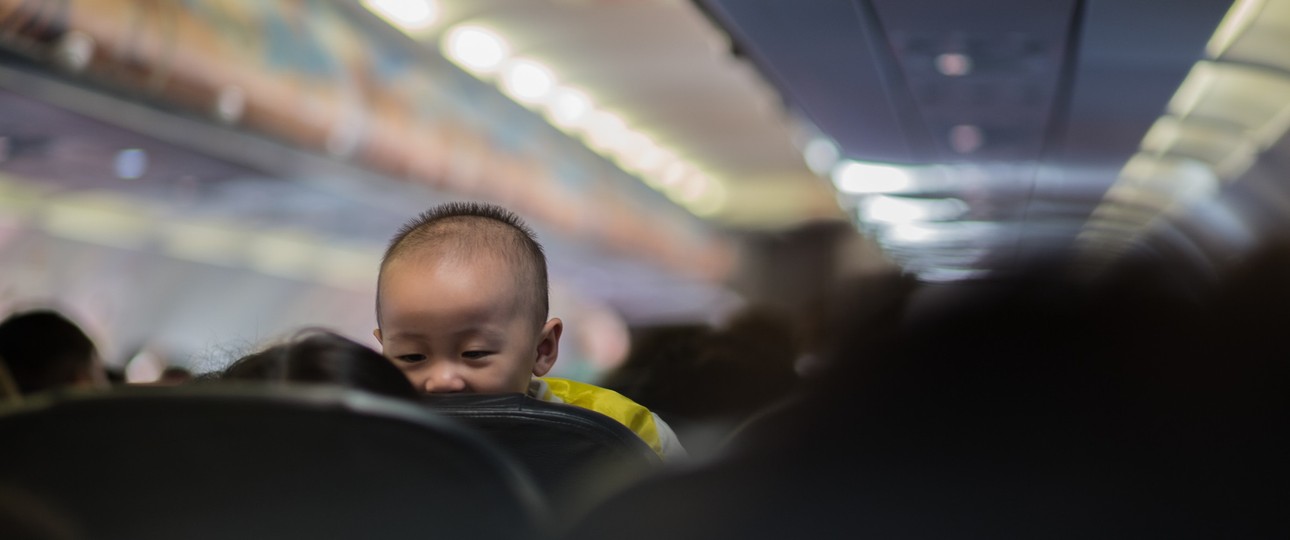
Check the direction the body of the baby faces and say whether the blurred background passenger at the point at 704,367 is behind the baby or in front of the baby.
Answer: behind

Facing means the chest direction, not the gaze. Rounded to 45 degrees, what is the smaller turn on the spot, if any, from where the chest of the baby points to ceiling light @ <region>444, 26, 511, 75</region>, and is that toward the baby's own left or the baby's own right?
approximately 135° to the baby's own right

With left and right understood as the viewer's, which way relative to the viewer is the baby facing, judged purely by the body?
facing the viewer and to the left of the viewer

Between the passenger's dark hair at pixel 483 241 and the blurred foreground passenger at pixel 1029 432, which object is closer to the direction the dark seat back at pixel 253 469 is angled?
the passenger's dark hair

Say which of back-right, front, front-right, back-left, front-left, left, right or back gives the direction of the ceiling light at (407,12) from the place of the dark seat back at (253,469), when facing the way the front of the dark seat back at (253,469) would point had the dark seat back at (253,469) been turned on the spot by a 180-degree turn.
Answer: back

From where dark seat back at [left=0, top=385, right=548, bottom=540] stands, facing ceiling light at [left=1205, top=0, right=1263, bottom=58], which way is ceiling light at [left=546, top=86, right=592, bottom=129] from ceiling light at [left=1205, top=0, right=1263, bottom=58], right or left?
left

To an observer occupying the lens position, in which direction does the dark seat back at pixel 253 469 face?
facing away from the viewer

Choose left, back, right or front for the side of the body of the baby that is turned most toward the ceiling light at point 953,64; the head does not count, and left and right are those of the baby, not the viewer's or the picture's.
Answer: back

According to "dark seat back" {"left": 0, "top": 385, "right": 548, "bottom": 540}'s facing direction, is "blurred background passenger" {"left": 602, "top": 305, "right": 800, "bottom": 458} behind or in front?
in front

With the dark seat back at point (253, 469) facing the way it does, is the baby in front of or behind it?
in front

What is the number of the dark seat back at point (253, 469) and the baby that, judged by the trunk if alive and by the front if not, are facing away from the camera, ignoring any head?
1

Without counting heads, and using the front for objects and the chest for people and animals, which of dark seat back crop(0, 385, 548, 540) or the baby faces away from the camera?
the dark seat back
